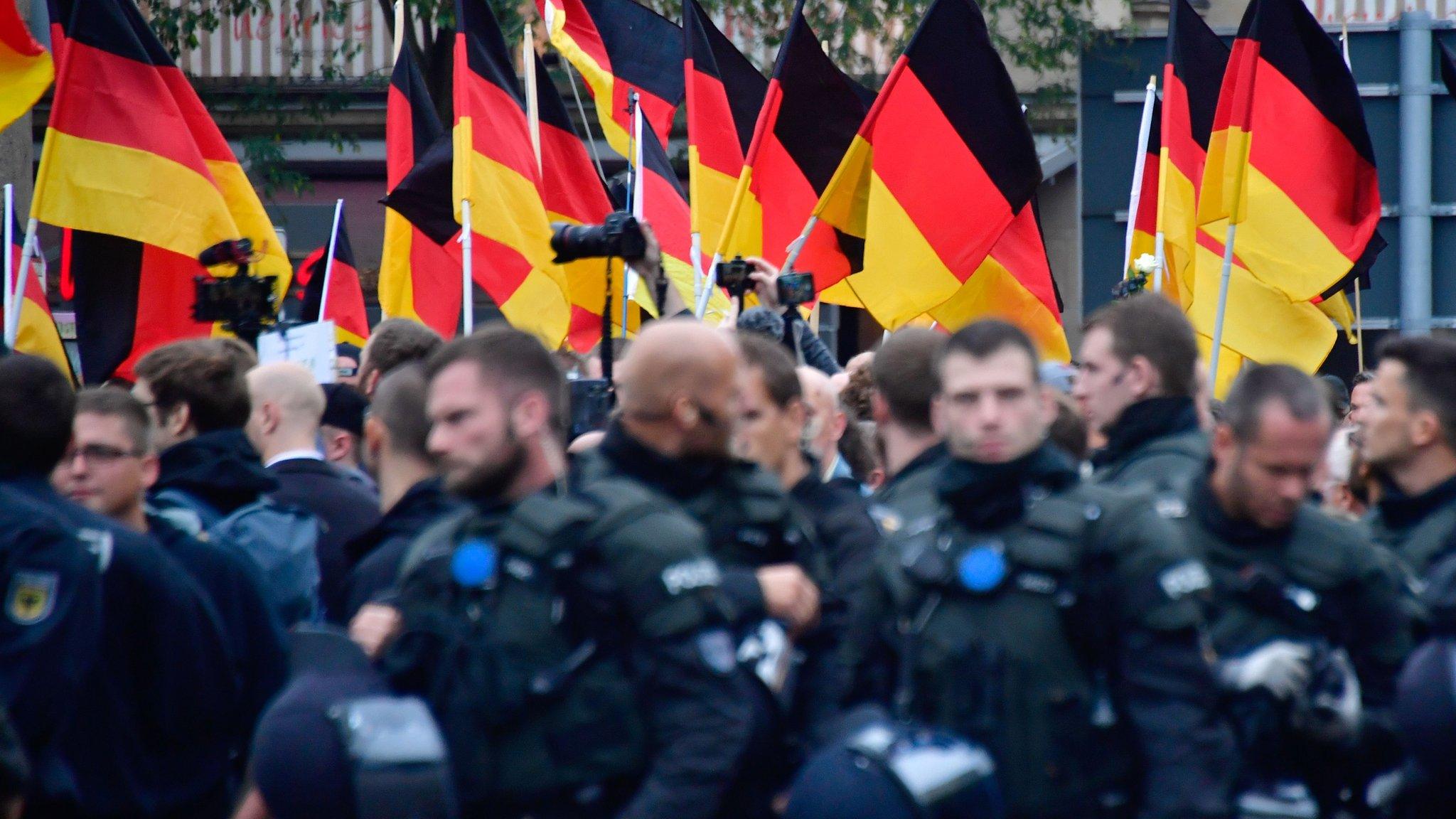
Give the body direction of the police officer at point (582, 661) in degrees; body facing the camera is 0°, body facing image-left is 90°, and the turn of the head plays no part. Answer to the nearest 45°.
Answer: approximately 45°

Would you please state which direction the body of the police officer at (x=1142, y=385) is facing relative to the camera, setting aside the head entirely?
to the viewer's left

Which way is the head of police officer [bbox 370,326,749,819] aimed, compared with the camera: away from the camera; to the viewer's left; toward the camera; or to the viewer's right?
to the viewer's left

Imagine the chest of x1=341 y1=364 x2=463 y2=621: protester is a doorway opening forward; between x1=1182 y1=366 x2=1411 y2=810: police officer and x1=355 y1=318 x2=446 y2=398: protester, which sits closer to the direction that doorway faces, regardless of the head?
the protester

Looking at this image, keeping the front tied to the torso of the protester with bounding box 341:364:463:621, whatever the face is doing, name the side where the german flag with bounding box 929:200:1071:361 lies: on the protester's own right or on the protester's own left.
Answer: on the protester's own right

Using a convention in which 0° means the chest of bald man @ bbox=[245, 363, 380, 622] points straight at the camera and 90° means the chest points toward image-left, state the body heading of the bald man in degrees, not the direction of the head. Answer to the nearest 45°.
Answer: approximately 135°

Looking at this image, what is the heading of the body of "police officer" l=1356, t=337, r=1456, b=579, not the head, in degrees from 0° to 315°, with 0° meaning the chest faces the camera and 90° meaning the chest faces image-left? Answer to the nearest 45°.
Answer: approximately 90°

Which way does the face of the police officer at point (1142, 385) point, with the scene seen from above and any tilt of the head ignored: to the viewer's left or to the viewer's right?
to the viewer's left

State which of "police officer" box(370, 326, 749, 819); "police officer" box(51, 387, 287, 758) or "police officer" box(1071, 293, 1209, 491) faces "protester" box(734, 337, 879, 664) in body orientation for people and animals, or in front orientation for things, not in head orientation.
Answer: "police officer" box(1071, 293, 1209, 491)

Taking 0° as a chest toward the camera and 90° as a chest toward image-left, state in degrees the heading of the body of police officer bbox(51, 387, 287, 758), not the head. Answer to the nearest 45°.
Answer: approximately 45°

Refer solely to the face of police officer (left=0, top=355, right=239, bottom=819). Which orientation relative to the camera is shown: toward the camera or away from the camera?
away from the camera

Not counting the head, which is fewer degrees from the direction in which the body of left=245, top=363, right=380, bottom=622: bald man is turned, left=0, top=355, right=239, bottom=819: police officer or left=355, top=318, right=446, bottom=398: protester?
the protester
